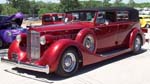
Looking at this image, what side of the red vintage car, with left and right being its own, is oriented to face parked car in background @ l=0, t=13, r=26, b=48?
right

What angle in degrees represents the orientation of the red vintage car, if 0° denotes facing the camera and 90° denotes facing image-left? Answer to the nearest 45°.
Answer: approximately 45°
